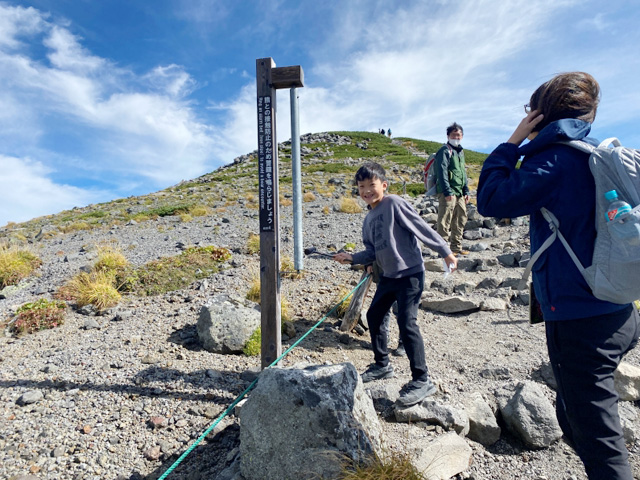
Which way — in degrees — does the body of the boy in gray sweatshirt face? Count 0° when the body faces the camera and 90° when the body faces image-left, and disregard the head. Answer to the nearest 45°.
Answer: approximately 45°

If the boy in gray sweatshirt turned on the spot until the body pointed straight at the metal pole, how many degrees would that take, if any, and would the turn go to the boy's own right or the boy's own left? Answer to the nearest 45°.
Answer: approximately 90° to the boy's own right

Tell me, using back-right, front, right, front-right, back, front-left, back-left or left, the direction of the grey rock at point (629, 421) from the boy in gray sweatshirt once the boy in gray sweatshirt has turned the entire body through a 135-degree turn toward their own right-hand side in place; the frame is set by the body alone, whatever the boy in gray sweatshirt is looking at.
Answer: right

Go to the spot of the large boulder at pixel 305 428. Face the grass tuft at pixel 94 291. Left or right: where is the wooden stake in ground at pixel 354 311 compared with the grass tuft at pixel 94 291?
right

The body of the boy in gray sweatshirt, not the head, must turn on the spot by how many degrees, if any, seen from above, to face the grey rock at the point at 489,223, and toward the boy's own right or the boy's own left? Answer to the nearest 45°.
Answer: approximately 135° to the boy's own right

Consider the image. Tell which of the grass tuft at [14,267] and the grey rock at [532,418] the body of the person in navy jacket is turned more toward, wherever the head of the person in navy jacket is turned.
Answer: the grass tuft

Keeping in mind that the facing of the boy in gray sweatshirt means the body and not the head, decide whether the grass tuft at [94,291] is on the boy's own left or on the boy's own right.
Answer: on the boy's own right

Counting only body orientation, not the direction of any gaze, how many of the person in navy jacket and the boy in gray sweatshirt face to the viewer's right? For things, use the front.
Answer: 0

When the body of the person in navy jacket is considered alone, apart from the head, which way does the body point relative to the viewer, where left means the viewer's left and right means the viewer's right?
facing to the left of the viewer

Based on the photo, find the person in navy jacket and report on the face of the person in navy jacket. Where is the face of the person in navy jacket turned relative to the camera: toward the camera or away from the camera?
away from the camera

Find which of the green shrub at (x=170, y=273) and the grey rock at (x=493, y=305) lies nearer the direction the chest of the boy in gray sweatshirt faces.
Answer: the green shrub
